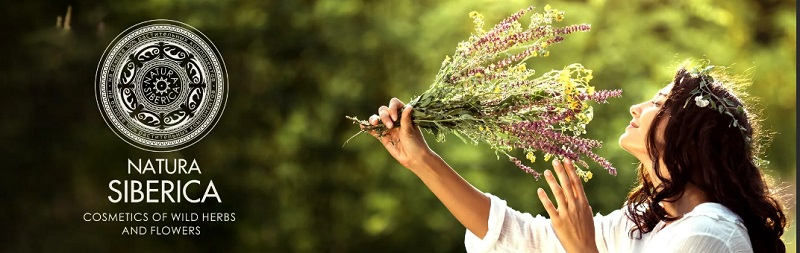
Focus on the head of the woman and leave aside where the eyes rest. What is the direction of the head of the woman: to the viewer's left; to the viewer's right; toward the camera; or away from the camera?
to the viewer's left

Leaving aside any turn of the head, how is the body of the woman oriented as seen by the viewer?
to the viewer's left
